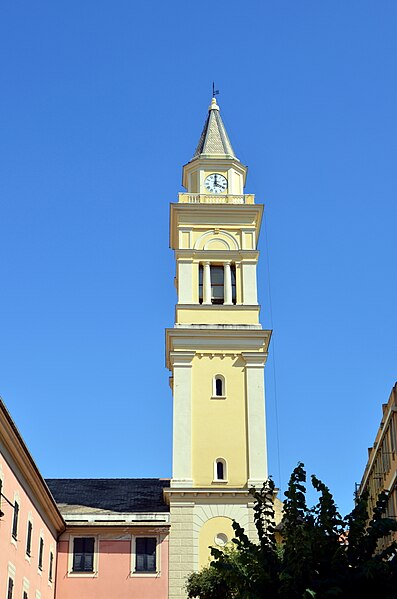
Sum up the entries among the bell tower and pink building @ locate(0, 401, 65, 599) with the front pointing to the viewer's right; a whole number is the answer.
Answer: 1

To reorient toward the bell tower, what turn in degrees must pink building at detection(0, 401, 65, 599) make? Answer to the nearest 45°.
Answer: approximately 45° to its left

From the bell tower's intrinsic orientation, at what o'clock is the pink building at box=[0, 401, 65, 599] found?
The pink building is roughly at 1 o'clock from the bell tower.

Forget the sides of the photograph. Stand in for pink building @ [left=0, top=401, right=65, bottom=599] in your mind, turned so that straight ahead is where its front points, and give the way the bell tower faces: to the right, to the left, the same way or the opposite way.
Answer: to the right

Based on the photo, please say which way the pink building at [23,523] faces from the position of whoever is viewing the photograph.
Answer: facing to the right of the viewer

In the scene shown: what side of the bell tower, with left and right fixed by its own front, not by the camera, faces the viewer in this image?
front

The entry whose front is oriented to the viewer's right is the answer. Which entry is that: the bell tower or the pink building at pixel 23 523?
the pink building
